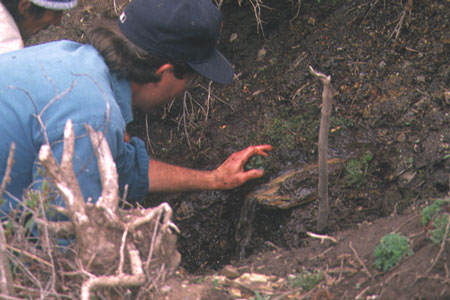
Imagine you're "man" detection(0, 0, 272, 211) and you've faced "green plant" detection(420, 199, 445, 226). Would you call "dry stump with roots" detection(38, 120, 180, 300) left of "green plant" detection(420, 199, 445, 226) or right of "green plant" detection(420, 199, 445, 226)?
right
